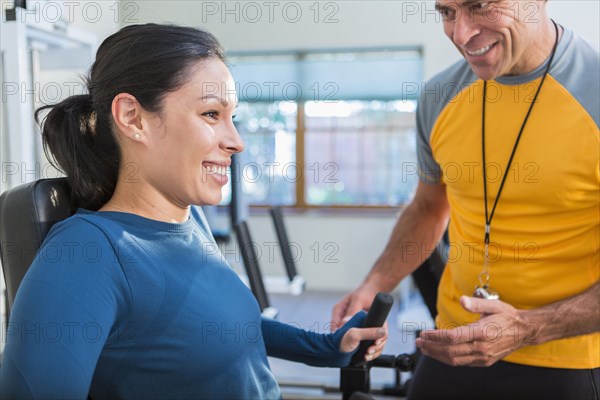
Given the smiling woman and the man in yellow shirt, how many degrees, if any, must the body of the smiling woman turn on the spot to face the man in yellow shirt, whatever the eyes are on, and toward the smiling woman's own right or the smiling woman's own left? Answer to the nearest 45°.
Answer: approximately 45° to the smiling woman's own left

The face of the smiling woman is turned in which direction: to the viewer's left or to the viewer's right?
to the viewer's right

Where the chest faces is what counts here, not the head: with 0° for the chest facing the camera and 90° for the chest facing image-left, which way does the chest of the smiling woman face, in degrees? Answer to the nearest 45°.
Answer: approximately 315°

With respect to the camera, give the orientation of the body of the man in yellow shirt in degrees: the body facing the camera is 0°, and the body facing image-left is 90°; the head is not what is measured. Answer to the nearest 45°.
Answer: approximately 45°

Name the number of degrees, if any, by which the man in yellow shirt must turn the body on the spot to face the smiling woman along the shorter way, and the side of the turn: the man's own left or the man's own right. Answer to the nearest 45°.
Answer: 0° — they already face them
